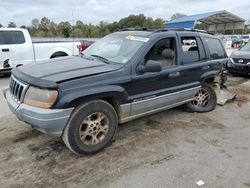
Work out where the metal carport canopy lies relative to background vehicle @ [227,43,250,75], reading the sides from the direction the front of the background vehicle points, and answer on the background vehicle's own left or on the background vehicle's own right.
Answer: on the background vehicle's own right

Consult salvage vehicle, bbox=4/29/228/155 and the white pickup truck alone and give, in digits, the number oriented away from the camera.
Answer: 0

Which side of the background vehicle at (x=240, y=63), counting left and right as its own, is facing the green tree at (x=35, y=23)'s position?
right

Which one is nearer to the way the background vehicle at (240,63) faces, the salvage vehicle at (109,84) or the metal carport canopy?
the salvage vehicle

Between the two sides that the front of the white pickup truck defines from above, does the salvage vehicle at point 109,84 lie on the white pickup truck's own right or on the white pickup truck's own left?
on the white pickup truck's own left

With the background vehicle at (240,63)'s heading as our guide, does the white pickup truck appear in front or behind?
in front

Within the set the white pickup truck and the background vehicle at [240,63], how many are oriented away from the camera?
0

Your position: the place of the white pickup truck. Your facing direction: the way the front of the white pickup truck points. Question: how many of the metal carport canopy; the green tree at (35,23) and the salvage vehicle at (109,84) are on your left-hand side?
1

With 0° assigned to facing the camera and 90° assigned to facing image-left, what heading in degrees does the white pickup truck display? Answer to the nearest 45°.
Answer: approximately 90°

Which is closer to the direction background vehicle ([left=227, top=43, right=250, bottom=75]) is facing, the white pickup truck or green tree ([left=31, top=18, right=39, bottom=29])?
the white pickup truck

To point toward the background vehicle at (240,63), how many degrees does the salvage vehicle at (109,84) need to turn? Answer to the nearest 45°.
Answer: approximately 180°

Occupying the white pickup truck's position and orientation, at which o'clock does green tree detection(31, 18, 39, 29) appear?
The green tree is roughly at 3 o'clock from the white pickup truck.

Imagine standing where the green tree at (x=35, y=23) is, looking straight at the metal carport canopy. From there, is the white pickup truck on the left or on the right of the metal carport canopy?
right
